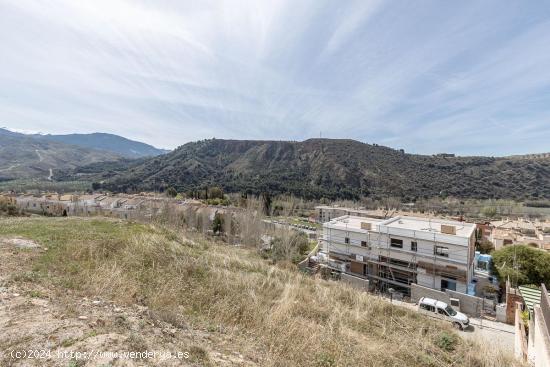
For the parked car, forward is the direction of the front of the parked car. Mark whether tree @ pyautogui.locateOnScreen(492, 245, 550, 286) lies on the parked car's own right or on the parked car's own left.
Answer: on the parked car's own left

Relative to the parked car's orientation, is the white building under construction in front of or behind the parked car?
behind

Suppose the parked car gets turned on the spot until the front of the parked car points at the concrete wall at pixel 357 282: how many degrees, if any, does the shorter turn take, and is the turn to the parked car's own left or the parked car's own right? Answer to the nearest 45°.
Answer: approximately 180°

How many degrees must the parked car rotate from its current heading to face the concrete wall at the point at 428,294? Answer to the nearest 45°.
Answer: approximately 135° to its left

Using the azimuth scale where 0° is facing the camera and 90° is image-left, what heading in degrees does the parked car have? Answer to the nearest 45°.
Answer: approximately 315°
